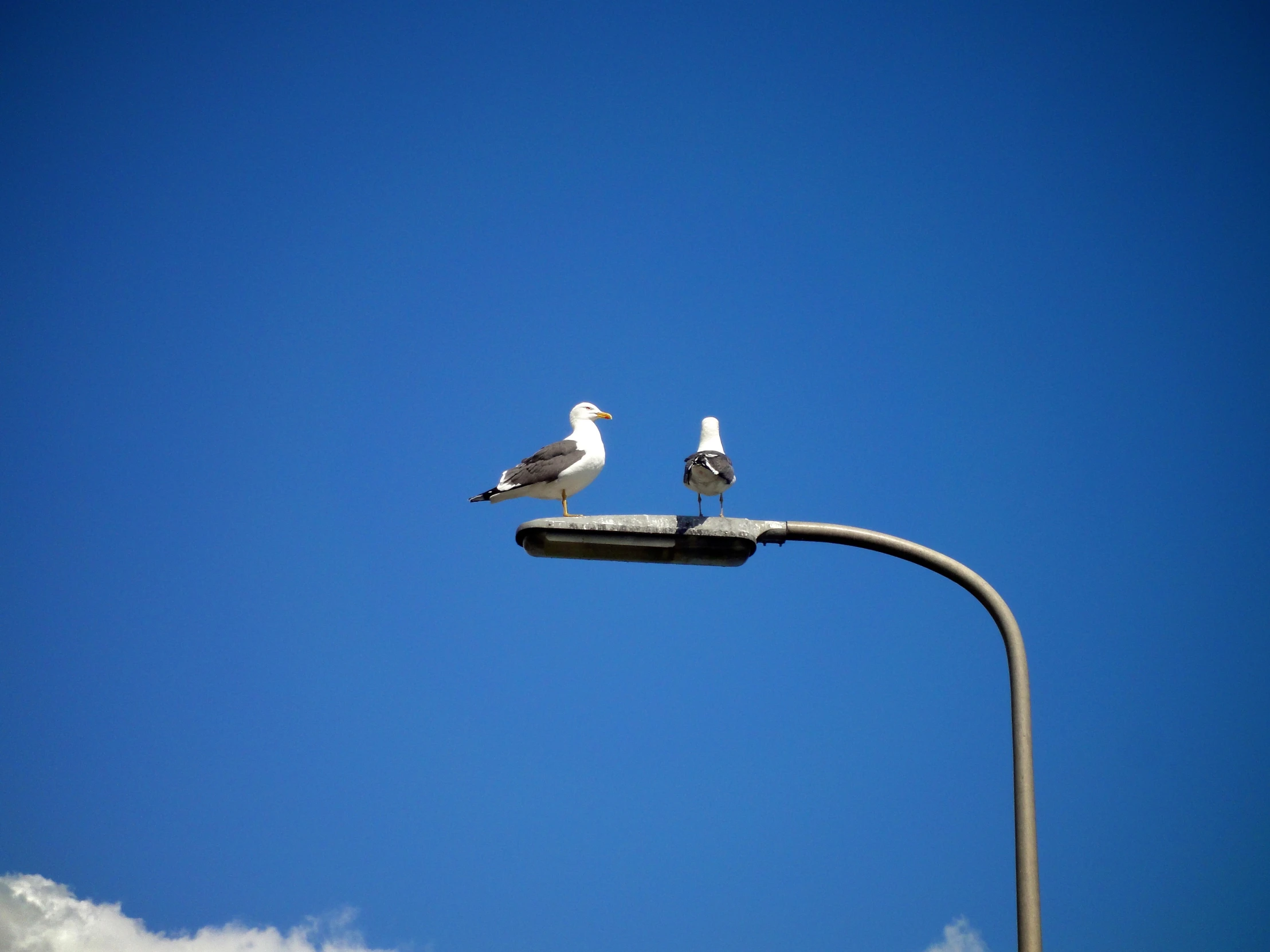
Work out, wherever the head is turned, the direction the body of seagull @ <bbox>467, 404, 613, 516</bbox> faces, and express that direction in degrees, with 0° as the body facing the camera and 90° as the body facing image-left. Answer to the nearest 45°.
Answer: approximately 270°

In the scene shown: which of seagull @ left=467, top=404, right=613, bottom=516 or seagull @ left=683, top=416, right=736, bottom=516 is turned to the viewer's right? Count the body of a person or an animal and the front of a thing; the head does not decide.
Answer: seagull @ left=467, top=404, right=613, bottom=516

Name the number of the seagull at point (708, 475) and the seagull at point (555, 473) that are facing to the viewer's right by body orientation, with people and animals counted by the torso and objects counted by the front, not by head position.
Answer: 1

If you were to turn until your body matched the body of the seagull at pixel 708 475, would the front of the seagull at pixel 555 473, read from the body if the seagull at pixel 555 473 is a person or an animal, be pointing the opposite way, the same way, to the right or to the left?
to the right

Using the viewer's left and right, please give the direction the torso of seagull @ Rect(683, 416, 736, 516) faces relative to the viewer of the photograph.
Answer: facing away from the viewer
